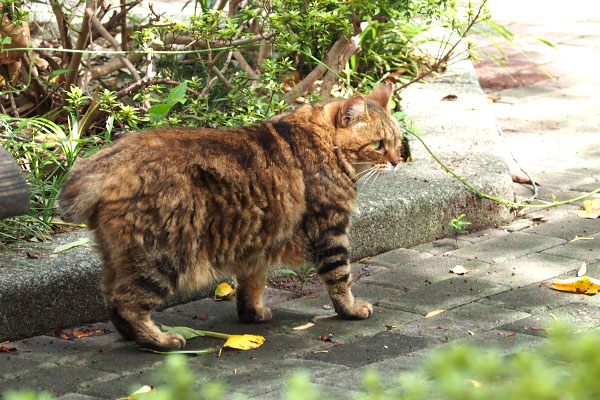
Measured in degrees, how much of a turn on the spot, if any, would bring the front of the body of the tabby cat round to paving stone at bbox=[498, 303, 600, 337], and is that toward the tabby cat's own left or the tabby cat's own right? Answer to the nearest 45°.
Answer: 0° — it already faces it

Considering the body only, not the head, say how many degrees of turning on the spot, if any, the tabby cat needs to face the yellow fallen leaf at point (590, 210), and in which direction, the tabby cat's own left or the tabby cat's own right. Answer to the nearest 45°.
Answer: approximately 45° to the tabby cat's own left

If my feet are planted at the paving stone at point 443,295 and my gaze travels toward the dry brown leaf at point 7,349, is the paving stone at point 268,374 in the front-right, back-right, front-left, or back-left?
front-left

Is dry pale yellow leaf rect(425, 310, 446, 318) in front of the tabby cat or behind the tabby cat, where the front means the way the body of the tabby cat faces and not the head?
in front

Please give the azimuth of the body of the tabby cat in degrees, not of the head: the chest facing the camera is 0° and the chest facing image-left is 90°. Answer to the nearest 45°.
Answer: approximately 270°

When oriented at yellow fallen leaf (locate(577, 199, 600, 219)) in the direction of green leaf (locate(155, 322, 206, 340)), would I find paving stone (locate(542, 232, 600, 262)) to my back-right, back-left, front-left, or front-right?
front-left

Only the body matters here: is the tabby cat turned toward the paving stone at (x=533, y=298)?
yes

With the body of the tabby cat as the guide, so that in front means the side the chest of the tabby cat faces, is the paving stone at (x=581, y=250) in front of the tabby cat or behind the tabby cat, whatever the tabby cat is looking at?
in front

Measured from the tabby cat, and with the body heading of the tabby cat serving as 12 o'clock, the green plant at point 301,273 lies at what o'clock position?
The green plant is roughly at 10 o'clock from the tabby cat.

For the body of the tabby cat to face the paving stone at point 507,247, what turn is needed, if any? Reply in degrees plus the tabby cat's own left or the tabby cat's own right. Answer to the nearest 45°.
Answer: approximately 45° to the tabby cat's own left

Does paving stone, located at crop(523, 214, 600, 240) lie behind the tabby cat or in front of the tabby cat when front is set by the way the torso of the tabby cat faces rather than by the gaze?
in front
